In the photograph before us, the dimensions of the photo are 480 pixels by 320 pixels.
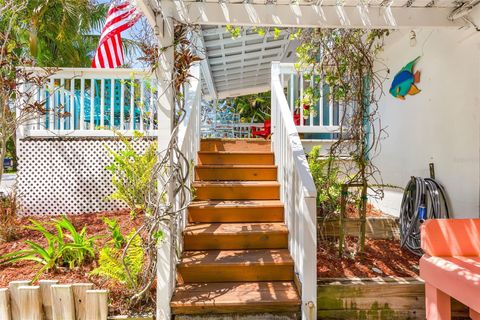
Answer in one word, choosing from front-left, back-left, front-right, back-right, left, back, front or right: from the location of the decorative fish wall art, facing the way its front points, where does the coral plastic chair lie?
left

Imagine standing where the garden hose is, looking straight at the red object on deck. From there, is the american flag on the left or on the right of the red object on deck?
left

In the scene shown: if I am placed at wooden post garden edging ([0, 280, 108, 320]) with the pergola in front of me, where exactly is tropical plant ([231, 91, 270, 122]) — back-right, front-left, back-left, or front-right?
front-left
